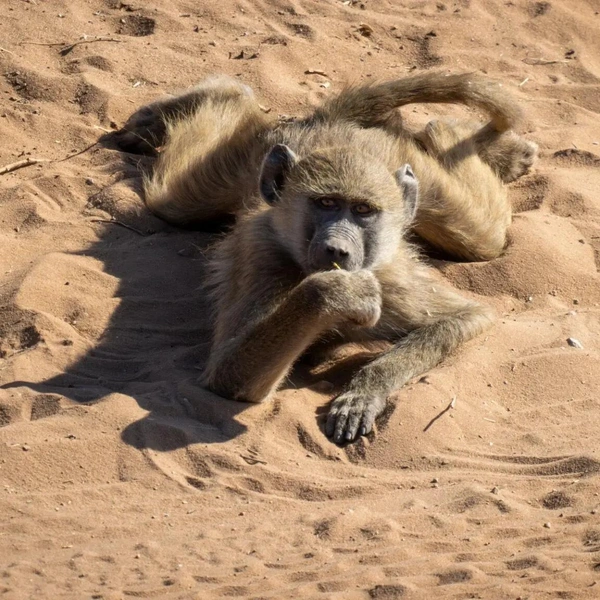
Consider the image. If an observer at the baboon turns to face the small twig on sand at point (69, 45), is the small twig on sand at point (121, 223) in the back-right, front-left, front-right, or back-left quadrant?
front-left

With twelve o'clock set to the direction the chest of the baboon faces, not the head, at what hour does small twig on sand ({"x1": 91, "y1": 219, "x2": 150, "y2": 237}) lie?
The small twig on sand is roughly at 4 o'clock from the baboon.

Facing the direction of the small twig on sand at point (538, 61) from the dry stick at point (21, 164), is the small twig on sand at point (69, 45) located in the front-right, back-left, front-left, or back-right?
front-left

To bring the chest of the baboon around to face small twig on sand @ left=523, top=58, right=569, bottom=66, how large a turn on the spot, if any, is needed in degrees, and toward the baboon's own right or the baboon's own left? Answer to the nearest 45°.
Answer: approximately 180°

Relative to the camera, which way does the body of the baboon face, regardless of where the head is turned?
toward the camera

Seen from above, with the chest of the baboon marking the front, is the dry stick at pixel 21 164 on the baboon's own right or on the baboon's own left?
on the baboon's own right

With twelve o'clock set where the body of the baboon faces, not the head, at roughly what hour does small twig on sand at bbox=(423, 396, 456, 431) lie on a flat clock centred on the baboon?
The small twig on sand is roughly at 11 o'clock from the baboon.

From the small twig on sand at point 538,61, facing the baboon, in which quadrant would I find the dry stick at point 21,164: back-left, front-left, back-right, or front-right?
front-right

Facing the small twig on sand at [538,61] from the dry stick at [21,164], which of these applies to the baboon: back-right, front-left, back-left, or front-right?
front-right
